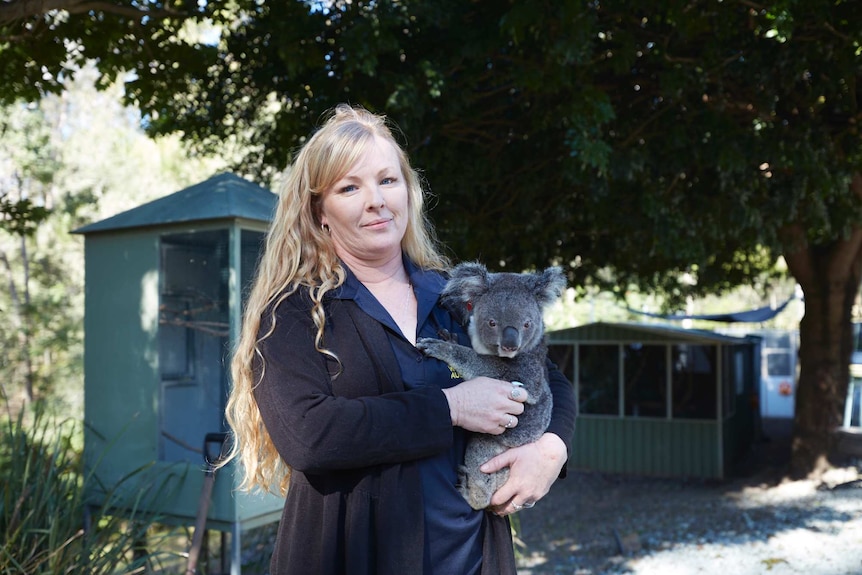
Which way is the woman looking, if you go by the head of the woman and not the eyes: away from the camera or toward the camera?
toward the camera

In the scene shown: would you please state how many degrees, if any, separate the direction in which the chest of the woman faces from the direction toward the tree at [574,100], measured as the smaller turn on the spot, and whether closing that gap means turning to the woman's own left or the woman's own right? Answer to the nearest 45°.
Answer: approximately 135° to the woman's own left

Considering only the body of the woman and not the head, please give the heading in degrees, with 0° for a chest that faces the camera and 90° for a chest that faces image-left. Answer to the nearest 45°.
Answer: approximately 315°

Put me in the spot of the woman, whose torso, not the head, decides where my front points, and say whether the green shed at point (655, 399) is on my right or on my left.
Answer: on my left

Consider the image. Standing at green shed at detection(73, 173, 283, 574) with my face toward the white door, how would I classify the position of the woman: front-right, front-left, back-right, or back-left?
back-right
